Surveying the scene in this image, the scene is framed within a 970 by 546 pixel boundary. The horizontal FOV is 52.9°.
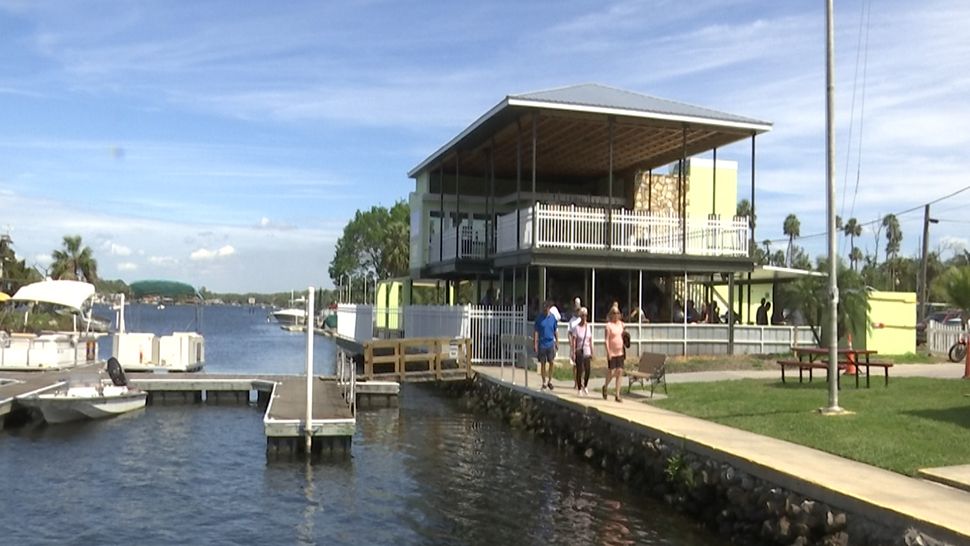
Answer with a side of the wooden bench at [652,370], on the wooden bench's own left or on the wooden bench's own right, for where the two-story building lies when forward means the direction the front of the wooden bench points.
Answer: on the wooden bench's own right

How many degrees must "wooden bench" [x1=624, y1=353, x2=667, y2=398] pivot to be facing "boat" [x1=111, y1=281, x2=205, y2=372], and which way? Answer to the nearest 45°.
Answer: approximately 90° to its right

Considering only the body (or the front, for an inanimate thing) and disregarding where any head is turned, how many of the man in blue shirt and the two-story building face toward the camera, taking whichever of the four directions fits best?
2

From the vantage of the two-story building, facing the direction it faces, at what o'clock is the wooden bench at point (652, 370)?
The wooden bench is roughly at 12 o'clock from the two-story building.

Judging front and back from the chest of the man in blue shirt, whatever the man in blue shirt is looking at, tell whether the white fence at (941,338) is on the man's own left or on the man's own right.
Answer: on the man's own left

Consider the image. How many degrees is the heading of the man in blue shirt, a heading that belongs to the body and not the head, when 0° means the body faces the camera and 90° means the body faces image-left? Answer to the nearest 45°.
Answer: approximately 0°

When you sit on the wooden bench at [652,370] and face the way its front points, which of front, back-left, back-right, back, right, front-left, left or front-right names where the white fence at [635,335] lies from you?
back-right

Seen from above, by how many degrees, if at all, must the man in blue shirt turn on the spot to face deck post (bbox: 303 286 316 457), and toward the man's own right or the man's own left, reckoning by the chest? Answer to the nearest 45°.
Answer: approximately 45° to the man's own right

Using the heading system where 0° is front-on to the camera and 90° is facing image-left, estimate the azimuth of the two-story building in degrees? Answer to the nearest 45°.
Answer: approximately 0°
